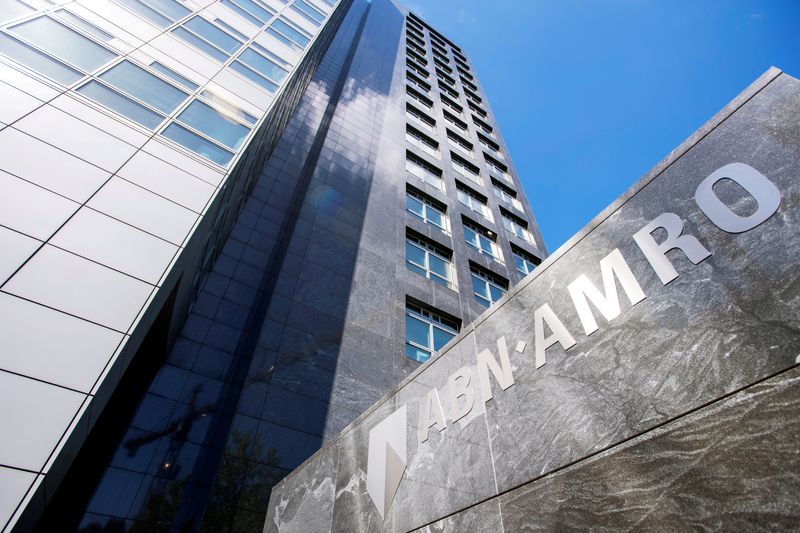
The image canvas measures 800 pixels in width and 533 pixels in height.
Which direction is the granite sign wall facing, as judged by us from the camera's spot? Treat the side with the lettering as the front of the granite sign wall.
facing the viewer and to the left of the viewer
